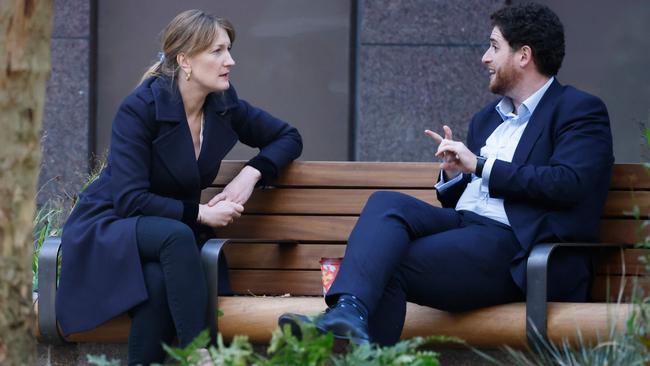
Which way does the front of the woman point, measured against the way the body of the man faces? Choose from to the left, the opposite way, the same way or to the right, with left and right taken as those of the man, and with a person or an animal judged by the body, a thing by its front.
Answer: to the left

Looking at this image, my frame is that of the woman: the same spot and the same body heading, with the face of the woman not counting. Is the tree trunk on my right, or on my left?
on my right

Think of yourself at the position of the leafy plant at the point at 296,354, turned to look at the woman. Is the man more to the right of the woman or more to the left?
right

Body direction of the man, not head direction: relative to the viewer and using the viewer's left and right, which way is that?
facing the viewer and to the left of the viewer

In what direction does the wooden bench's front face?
toward the camera

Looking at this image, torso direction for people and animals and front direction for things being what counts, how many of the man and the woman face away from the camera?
0

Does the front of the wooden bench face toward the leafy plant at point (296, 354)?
yes

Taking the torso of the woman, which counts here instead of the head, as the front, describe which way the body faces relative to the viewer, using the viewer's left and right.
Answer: facing the viewer and to the right of the viewer

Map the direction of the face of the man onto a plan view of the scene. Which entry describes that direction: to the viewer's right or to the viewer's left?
to the viewer's left

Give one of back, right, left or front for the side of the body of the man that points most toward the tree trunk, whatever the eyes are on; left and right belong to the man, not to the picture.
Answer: front
